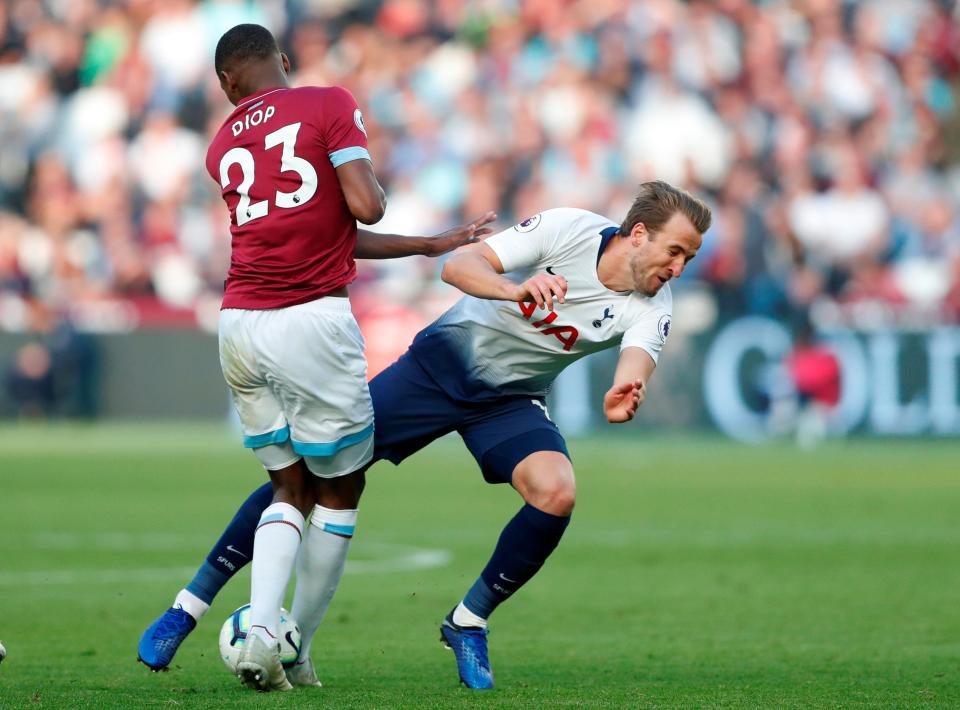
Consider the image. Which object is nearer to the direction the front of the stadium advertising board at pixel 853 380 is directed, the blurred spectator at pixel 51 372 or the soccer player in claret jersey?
the soccer player in claret jersey

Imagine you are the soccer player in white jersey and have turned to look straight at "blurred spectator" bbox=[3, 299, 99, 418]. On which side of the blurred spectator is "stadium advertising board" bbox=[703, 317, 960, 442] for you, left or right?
right

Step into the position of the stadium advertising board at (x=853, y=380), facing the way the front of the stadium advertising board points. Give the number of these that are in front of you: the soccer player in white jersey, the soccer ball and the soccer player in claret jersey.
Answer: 3

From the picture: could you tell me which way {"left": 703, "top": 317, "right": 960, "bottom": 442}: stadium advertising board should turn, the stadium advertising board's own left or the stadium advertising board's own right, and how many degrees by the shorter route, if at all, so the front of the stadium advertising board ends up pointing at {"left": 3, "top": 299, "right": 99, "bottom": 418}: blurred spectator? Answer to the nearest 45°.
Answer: approximately 90° to the stadium advertising board's own right

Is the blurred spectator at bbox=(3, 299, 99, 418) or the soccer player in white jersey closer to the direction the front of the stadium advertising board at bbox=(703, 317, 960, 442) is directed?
the soccer player in white jersey

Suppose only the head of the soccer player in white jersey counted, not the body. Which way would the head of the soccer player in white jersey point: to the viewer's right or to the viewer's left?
to the viewer's right

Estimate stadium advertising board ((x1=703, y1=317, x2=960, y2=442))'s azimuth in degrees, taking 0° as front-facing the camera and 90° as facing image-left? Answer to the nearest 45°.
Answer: approximately 0°

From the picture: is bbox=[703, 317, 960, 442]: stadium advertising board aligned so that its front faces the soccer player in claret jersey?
yes

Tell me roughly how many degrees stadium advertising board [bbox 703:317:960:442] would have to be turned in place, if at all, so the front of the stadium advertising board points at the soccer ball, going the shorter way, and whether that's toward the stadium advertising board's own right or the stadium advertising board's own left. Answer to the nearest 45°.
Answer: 0° — it already faces it
